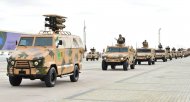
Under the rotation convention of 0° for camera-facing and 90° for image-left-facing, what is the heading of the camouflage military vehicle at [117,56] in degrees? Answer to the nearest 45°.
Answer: approximately 45°

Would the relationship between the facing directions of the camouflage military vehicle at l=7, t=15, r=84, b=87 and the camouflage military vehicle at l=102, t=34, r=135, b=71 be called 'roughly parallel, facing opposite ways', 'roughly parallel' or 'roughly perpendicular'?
roughly parallel

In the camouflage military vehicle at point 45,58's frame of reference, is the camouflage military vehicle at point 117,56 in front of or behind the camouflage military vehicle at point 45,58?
behind

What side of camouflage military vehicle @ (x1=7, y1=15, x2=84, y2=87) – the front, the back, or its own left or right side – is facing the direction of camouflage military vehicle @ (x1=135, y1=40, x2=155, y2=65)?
back

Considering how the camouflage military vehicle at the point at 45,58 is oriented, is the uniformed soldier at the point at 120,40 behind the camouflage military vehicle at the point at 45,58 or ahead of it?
behind

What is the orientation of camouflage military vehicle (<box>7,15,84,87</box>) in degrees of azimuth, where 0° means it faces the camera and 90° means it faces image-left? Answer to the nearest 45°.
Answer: approximately 45°

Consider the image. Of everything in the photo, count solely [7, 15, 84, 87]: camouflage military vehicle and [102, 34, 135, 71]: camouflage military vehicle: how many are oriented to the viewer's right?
0
